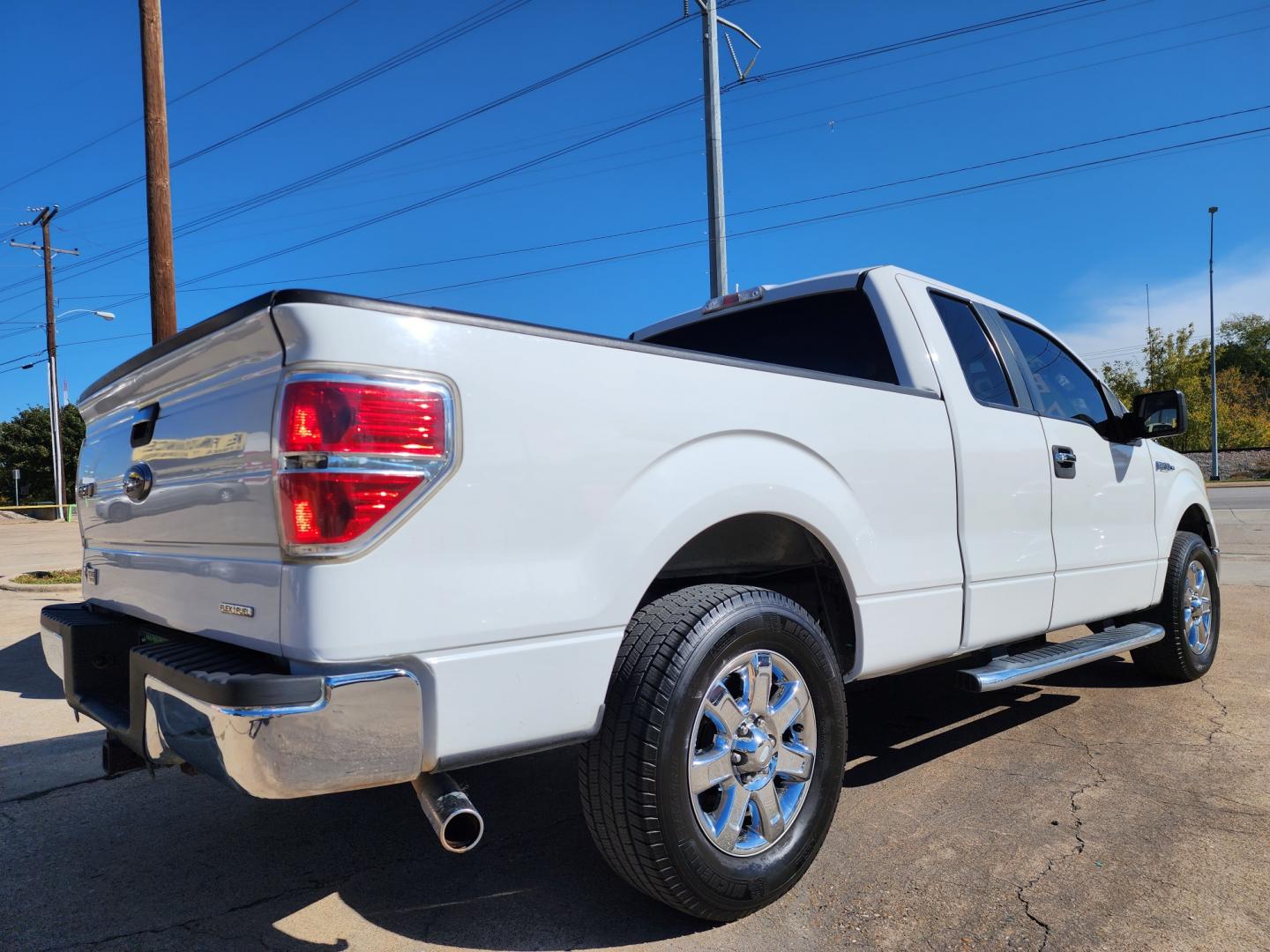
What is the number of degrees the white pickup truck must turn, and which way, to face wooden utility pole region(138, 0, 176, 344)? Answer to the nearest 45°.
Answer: approximately 90° to its left

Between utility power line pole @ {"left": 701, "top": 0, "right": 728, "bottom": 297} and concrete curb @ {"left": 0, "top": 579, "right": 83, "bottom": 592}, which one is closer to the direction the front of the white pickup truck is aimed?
the utility power line pole

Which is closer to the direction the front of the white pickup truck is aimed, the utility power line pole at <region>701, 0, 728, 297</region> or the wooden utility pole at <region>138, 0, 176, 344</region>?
the utility power line pole

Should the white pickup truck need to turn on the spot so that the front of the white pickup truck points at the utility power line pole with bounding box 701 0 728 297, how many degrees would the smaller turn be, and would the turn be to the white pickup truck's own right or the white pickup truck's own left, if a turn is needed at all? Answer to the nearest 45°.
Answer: approximately 45° to the white pickup truck's own left

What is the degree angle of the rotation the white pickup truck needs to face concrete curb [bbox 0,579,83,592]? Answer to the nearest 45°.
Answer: approximately 90° to its left

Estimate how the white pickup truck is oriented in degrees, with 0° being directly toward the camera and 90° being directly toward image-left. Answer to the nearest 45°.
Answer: approximately 225°
